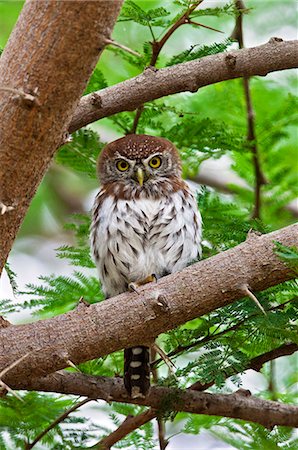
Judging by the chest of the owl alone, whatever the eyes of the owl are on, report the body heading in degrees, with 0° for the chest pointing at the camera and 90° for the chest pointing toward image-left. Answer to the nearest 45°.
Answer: approximately 0°
